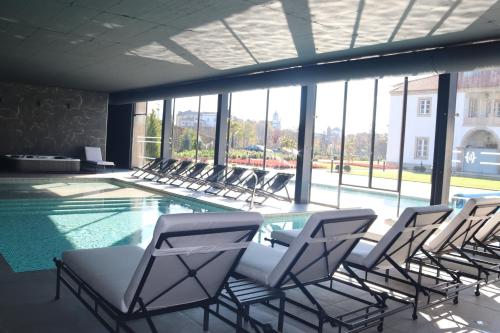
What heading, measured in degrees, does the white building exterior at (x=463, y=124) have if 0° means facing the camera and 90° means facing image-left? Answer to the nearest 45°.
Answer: approximately 45°

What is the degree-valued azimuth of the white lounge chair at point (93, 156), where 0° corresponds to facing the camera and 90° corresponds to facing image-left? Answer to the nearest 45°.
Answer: approximately 315°

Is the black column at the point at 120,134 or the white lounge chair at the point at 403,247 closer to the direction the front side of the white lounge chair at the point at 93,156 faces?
the white lounge chair
